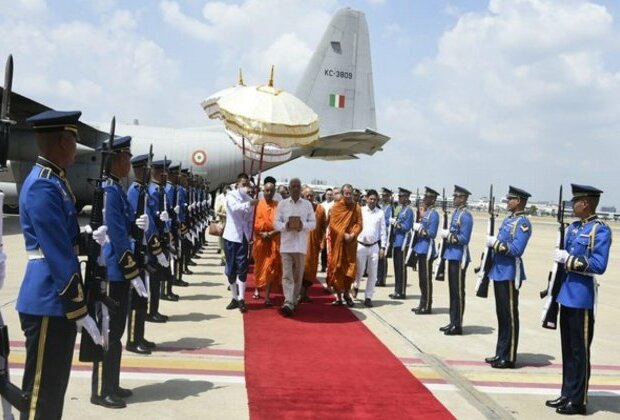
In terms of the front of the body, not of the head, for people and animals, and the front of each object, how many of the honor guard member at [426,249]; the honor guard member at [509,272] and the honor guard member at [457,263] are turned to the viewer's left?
3

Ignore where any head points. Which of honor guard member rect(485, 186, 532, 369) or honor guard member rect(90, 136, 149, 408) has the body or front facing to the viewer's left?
honor guard member rect(485, 186, 532, 369)

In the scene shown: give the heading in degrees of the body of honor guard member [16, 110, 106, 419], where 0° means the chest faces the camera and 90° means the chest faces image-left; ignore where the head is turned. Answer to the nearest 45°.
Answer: approximately 270°

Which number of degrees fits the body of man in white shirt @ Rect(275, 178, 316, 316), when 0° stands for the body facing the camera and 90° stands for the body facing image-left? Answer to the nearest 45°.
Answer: approximately 0°

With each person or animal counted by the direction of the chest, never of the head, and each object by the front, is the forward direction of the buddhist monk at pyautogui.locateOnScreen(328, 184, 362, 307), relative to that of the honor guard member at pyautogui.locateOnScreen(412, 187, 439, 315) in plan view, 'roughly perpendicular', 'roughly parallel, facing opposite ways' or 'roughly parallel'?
roughly perpendicular

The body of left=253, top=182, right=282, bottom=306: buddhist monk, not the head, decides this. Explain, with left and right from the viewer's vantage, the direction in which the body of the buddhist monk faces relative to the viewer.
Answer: facing the viewer

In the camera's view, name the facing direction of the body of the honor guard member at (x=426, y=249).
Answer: to the viewer's left

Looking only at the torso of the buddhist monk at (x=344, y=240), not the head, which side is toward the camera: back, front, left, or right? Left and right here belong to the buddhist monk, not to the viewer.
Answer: front

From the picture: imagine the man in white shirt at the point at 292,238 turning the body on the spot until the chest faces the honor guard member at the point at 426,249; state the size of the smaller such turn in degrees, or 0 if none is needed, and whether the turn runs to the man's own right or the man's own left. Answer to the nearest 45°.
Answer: approximately 90° to the man's own left

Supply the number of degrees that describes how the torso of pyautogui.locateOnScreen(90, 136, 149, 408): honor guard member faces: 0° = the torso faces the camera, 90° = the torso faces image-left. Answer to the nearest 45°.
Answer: approximately 270°

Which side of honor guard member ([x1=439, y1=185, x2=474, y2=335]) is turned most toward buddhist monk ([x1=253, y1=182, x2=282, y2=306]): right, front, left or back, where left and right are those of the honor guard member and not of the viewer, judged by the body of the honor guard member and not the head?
front

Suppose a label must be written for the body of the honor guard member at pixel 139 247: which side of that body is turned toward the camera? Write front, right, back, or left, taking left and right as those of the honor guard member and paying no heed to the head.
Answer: right

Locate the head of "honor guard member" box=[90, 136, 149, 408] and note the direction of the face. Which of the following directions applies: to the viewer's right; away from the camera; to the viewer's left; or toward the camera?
to the viewer's right

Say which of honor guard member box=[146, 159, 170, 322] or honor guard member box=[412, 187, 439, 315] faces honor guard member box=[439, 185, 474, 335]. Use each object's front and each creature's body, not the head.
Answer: honor guard member box=[146, 159, 170, 322]

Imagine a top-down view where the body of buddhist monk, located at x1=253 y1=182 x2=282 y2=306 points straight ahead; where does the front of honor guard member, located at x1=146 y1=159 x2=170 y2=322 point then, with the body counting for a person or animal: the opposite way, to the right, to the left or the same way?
to the left

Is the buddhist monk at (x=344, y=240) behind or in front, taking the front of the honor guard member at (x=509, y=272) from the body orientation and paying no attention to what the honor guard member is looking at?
in front

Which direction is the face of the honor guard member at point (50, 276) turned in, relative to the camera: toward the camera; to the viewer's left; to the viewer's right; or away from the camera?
to the viewer's right

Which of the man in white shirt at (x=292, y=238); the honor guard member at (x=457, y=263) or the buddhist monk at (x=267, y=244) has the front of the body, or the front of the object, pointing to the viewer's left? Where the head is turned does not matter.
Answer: the honor guard member
